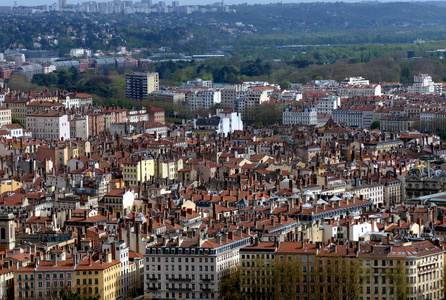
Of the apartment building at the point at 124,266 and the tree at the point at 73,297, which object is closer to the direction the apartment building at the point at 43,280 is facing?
the tree

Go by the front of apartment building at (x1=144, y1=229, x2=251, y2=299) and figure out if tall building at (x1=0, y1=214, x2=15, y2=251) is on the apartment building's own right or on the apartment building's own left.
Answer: on the apartment building's own right

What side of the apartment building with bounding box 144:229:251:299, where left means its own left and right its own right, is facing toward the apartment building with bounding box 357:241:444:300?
left

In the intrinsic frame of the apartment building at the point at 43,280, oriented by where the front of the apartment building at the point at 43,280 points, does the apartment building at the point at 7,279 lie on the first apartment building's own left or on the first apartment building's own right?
on the first apartment building's own right

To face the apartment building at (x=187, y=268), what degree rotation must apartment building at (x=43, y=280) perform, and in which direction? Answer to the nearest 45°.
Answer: approximately 90° to its left

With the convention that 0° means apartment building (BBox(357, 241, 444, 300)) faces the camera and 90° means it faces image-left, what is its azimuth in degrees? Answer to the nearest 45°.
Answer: approximately 0°

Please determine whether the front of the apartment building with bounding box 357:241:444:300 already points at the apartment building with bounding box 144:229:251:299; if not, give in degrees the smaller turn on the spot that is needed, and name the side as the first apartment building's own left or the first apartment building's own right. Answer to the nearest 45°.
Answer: approximately 90° to the first apartment building's own right

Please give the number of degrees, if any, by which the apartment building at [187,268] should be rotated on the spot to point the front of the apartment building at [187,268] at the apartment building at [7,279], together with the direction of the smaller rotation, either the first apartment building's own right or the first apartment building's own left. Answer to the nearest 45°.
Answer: approximately 90° to the first apartment building's own right

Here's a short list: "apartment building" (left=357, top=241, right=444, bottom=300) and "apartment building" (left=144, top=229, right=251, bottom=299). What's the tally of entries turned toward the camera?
2
